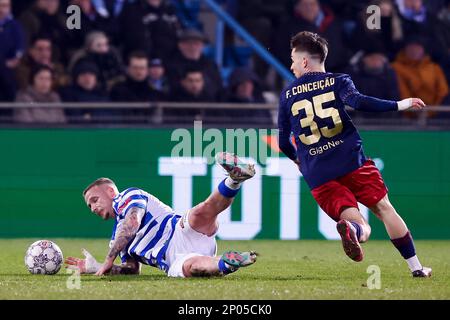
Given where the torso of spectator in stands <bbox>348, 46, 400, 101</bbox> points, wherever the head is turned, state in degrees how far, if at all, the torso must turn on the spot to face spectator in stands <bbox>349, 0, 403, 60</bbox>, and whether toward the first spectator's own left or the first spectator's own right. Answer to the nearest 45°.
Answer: approximately 180°

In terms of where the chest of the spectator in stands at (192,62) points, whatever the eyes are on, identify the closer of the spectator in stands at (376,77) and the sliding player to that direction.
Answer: the sliding player

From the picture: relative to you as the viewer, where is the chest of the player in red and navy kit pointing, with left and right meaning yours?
facing away from the viewer and to the left of the viewer
